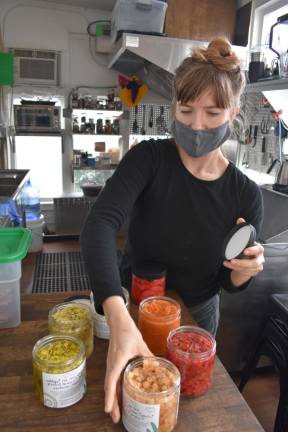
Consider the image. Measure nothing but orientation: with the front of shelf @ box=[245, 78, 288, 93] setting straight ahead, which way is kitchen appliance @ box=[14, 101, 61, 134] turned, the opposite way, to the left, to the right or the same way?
to the left

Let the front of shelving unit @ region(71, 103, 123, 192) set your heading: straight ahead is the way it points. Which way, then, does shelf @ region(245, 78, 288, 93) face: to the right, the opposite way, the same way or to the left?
to the right

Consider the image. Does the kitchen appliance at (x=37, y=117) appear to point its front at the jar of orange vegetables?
yes

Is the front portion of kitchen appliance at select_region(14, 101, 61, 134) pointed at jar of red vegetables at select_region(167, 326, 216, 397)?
yes

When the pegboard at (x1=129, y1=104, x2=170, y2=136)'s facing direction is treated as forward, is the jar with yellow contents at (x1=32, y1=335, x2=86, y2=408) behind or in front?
in front

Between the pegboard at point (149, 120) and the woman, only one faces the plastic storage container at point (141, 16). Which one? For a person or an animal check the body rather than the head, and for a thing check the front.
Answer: the pegboard

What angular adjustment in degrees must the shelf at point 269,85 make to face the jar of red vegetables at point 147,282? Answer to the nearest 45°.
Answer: approximately 45° to its left
